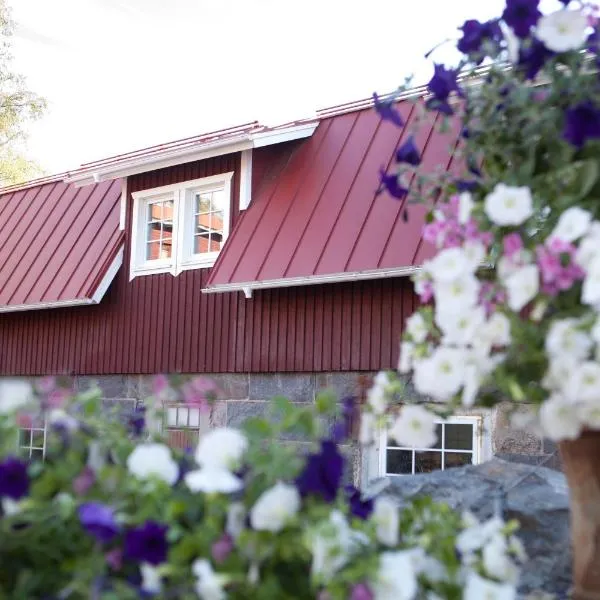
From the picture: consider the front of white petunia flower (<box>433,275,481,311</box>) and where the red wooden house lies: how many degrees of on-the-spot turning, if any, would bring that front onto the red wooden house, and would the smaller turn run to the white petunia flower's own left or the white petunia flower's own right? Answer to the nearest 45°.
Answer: approximately 180°

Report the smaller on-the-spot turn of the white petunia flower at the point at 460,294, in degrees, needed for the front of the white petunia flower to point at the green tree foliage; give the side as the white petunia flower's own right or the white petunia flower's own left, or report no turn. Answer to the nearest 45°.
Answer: approximately 135° to the white petunia flower's own right

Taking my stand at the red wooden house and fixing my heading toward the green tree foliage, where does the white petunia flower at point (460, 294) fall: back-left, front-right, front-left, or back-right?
back-left

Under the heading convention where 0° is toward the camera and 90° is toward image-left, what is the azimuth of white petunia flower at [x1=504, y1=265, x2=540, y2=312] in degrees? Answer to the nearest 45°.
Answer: approximately 45°

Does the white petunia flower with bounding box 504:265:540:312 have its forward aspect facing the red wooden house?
no

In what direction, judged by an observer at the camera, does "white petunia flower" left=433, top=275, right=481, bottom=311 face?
facing the viewer

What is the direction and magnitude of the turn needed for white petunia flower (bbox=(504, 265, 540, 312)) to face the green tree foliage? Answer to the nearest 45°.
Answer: approximately 90° to its right

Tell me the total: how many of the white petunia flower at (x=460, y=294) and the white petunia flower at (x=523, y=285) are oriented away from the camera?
0
